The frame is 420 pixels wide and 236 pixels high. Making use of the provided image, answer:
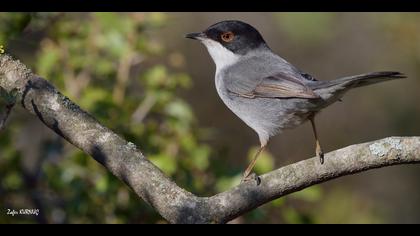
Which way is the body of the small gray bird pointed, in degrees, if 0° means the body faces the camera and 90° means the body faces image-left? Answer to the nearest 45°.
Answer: approximately 90°
